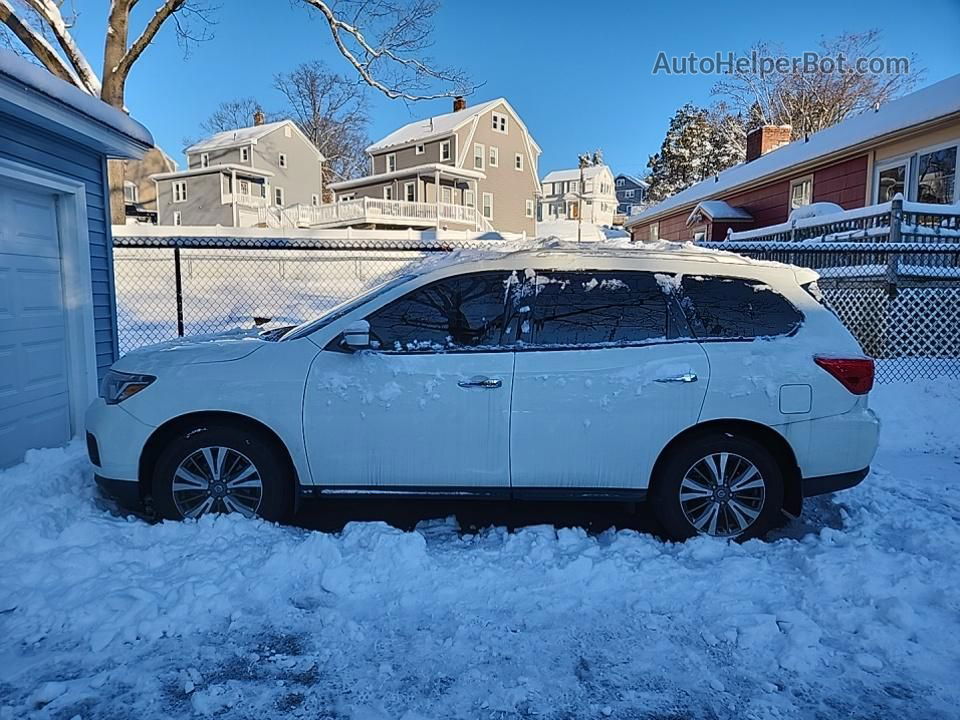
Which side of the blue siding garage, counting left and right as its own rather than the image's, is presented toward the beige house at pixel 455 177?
left

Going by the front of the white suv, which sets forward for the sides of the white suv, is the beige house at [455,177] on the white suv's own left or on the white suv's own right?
on the white suv's own right

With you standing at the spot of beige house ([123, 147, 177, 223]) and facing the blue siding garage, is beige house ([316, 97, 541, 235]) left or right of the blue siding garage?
left

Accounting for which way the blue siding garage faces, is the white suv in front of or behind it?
in front

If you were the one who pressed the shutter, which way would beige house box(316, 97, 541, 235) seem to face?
facing the viewer and to the left of the viewer

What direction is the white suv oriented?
to the viewer's left

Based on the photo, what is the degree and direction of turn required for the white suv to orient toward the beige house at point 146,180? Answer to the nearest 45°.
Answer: approximately 45° to its right

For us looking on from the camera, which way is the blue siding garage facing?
facing the viewer and to the right of the viewer

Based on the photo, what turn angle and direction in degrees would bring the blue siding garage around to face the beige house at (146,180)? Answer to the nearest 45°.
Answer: approximately 135° to its left

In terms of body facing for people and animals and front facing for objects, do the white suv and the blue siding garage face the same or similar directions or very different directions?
very different directions

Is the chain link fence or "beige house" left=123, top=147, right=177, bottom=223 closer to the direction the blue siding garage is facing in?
the chain link fence

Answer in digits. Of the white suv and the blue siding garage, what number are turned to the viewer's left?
1
